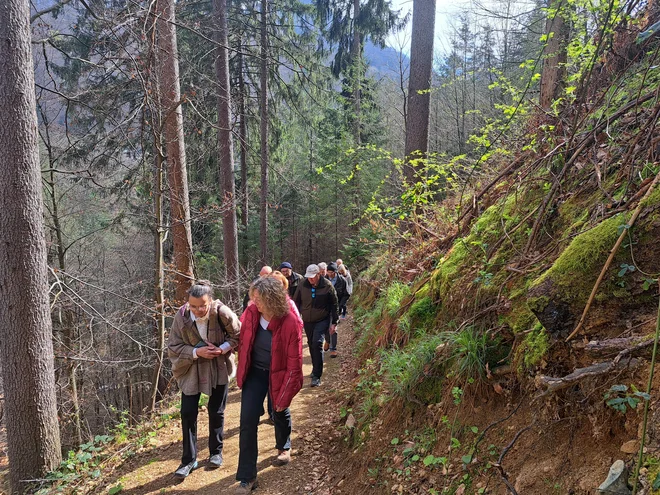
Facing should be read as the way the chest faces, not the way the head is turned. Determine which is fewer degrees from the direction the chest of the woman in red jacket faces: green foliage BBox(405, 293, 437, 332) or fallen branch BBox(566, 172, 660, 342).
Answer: the fallen branch

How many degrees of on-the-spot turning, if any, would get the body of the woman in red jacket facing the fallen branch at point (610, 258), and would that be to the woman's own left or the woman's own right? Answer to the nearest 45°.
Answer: approximately 90° to the woman's own left

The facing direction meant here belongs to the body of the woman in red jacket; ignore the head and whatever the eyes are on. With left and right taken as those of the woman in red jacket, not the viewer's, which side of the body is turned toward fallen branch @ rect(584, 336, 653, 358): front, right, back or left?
left

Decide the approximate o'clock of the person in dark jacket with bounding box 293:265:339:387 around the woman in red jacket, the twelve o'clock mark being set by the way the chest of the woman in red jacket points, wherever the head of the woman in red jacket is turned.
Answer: The person in dark jacket is roughly at 5 o'clock from the woman in red jacket.

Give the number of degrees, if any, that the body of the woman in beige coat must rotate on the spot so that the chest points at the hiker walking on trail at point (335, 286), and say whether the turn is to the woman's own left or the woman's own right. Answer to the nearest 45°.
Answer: approximately 135° to the woman's own left

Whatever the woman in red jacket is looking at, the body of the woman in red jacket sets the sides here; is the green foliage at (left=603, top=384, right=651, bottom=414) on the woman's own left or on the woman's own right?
on the woman's own left

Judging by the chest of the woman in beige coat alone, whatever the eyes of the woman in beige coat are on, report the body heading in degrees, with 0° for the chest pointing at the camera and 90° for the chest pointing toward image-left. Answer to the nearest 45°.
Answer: approximately 0°

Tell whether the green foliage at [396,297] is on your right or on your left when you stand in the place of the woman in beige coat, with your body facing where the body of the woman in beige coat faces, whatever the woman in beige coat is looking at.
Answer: on your left

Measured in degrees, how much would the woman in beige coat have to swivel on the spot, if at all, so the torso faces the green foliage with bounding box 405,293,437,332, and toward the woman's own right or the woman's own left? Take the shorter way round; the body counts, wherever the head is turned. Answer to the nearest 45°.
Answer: approximately 90° to the woman's own left
